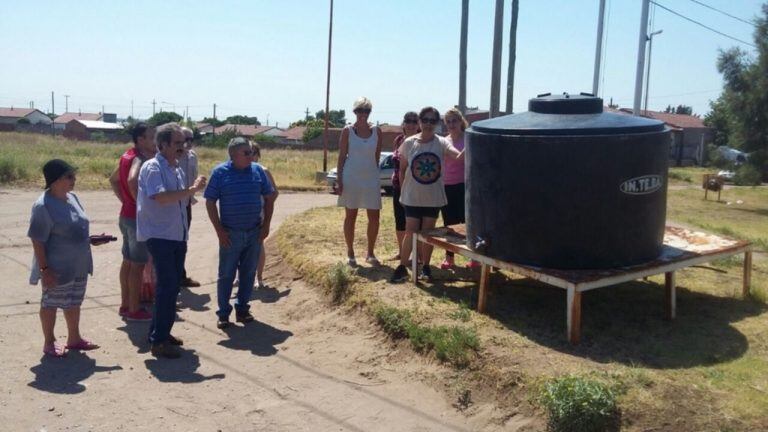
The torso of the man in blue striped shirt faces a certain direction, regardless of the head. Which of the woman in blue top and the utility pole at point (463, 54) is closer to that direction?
the woman in blue top

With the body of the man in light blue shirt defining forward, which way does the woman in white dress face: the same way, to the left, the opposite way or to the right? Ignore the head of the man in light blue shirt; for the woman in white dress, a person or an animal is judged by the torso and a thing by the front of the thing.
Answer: to the right

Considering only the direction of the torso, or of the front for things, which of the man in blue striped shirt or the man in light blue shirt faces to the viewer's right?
the man in light blue shirt

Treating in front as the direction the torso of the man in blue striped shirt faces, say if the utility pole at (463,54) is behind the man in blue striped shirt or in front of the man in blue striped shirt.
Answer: behind

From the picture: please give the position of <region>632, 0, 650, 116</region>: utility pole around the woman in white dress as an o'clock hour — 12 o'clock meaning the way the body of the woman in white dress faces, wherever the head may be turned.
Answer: The utility pole is roughly at 7 o'clock from the woman in white dress.

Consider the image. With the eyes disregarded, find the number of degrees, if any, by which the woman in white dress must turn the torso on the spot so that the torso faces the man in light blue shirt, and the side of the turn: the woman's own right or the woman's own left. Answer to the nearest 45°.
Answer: approximately 45° to the woman's own right

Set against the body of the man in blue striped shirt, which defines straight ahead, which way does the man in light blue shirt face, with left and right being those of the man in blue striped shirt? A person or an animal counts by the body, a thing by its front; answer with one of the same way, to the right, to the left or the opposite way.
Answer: to the left

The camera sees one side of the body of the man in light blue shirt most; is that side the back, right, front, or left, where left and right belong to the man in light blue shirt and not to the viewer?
right

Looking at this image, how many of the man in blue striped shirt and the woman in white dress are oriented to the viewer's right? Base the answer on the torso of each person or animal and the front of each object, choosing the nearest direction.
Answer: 0

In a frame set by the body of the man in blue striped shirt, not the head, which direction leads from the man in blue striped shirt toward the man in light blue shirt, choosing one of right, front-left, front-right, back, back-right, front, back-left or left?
front-right

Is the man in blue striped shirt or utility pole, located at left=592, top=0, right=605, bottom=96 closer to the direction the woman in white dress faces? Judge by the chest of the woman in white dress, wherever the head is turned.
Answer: the man in blue striped shirt
